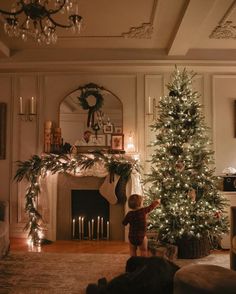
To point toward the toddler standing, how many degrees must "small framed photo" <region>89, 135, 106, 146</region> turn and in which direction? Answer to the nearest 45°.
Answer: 0° — it already faces them

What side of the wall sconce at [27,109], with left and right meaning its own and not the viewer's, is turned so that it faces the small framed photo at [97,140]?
left

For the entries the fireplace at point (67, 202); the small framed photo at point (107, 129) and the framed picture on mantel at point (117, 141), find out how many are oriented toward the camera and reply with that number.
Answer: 3

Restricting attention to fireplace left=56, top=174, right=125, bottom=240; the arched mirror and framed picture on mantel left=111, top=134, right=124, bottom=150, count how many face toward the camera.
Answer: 3

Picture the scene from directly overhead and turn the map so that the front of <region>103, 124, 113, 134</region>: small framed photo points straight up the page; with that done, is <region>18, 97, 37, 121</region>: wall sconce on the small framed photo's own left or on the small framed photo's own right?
on the small framed photo's own right

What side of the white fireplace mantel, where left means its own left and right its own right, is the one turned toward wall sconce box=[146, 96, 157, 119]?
left

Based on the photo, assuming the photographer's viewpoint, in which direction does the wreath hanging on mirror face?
facing the viewer

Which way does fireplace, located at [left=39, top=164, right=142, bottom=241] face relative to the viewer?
toward the camera

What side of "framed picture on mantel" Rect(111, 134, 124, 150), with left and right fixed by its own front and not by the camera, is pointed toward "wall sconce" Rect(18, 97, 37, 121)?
right

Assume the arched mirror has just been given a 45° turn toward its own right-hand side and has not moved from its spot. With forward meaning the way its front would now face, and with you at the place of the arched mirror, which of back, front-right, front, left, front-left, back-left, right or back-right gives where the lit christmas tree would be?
left

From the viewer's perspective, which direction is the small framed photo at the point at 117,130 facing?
toward the camera

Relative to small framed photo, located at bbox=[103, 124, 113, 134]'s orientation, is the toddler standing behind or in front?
in front
